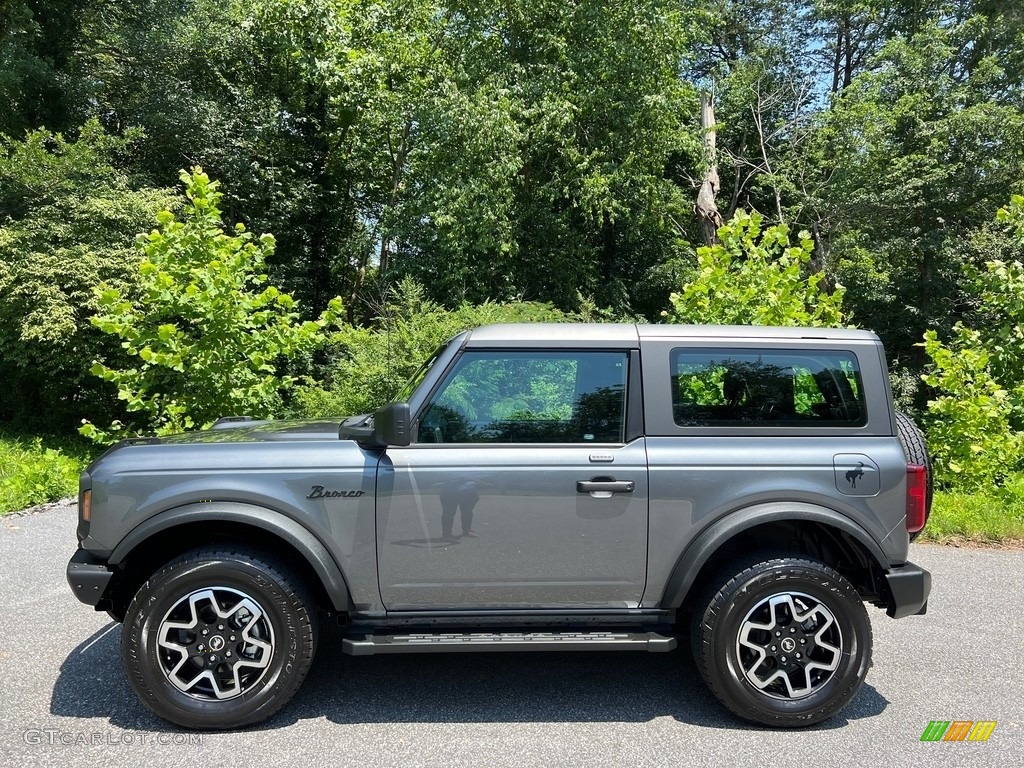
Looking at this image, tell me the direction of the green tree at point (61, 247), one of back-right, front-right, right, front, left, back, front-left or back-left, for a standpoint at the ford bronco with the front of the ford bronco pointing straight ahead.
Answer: front-right

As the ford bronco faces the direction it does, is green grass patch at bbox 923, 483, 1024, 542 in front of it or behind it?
behind

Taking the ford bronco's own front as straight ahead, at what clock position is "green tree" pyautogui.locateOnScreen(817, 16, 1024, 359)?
The green tree is roughly at 4 o'clock from the ford bronco.

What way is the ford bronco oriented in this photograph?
to the viewer's left

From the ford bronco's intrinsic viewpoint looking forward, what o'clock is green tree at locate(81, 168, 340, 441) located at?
The green tree is roughly at 2 o'clock from the ford bronco.

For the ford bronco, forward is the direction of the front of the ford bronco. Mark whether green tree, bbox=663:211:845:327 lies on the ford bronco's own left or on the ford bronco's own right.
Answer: on the ford bronco's own right

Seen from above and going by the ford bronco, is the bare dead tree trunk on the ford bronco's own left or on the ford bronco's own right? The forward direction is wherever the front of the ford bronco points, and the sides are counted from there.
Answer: on the ford bronco's own right

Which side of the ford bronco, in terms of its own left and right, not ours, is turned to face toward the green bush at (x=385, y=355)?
right
